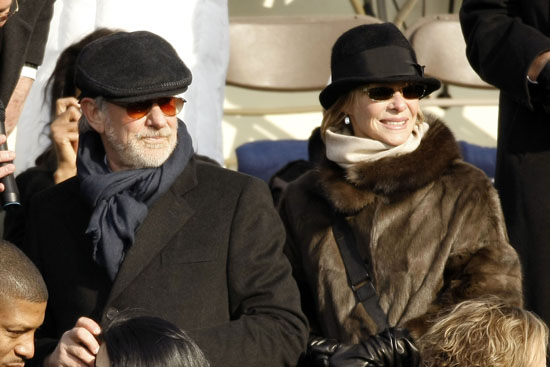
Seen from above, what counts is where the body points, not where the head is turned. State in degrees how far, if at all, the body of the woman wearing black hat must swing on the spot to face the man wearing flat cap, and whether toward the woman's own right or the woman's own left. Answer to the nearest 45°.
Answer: approximately 45° to the woman's own right

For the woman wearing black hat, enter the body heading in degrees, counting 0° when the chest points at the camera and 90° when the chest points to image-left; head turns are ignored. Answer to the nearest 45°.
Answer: approximately 0°

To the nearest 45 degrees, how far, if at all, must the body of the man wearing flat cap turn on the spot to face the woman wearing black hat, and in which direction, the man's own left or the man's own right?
approximately 135° to the man's own left

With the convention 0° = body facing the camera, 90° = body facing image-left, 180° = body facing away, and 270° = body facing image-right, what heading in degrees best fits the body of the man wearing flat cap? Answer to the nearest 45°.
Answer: approximately 45°
